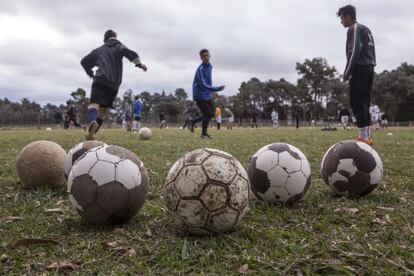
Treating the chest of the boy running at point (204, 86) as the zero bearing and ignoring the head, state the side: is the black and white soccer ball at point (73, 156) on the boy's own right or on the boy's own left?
on the boy's own right

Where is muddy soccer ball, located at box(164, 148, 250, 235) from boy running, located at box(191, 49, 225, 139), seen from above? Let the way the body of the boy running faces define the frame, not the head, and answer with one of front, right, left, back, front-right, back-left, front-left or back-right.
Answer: front-right

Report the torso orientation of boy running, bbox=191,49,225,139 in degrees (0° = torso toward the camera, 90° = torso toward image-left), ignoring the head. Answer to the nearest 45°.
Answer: approximately 315°

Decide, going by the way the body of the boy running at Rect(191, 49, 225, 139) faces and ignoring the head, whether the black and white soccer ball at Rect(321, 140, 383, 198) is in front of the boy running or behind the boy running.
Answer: in front

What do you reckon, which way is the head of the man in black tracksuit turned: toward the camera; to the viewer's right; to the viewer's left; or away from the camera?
to the viewer's left
